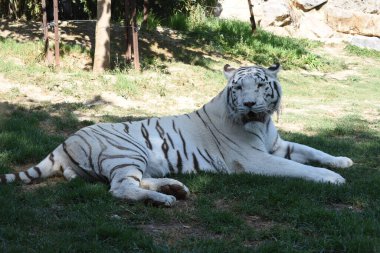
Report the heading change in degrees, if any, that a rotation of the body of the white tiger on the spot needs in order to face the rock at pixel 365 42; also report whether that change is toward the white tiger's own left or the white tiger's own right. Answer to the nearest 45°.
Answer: approximately 45° to the white tiger's own left

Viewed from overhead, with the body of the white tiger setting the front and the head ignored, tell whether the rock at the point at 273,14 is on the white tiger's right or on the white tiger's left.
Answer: on the white tiger's left

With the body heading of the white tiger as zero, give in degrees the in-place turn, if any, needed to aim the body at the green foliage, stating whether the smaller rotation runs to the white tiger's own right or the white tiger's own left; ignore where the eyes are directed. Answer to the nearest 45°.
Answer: approximately 90° to the white tiger's own left

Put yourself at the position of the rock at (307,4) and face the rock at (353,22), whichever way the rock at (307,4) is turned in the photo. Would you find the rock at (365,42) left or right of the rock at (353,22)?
right

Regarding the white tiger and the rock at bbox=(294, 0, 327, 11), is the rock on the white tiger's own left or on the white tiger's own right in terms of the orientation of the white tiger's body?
on the white tiger's own left

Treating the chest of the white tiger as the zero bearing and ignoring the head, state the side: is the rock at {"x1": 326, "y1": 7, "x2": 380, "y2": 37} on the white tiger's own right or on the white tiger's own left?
on the white tiger's own left

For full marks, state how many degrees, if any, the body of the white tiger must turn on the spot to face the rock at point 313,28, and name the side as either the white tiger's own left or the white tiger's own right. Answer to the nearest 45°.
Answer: approximately 90° to the white tiger's own left

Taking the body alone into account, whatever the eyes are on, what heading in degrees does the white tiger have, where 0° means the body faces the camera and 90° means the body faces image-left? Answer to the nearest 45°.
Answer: approximately 270°

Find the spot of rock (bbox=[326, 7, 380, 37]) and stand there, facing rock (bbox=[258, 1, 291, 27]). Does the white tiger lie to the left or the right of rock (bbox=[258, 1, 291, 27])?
left
